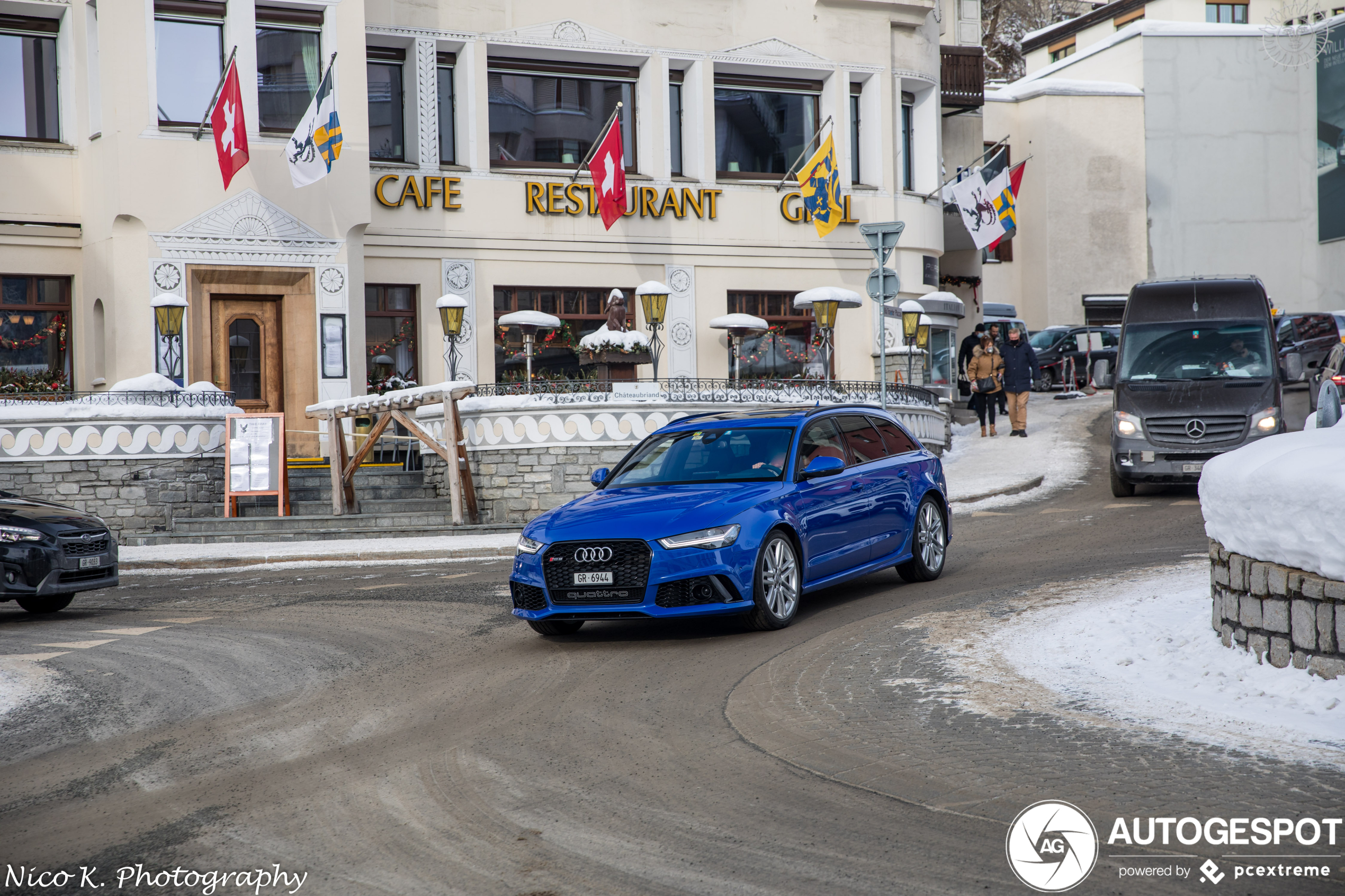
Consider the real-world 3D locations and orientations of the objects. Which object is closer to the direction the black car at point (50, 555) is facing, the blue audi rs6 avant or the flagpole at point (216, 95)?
the blue audi rs6 avant

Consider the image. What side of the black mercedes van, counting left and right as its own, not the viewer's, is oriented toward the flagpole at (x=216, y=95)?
right

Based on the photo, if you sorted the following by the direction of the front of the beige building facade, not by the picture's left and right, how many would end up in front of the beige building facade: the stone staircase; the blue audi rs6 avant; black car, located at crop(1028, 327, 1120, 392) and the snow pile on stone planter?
3

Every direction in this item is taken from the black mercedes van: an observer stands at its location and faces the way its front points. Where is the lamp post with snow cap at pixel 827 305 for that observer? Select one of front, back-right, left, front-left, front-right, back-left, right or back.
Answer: back-right

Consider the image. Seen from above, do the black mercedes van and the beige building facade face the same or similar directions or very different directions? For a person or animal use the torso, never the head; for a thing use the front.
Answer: same or similar directions

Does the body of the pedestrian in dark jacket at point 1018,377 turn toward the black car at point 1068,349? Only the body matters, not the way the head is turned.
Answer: no

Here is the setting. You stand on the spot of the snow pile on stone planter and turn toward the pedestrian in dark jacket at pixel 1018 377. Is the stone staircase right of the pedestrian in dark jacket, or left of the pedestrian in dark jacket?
left

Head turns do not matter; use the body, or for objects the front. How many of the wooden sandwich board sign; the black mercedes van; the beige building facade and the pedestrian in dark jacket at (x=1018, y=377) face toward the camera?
4

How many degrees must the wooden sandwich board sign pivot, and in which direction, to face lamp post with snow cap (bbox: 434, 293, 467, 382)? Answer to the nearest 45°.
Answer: approximately 135° to its left

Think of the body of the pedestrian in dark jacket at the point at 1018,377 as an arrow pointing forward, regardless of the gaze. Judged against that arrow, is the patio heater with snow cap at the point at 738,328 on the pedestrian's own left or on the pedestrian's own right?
on the pedestrian's own right

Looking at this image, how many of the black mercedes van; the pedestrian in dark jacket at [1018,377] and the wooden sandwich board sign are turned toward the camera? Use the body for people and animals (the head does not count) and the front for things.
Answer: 3

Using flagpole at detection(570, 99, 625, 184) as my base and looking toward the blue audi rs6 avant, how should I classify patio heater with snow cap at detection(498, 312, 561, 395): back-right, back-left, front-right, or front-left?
front-right

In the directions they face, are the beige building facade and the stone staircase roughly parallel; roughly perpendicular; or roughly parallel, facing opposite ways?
roughly parallel

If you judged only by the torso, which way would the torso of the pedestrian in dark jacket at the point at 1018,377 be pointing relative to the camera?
toward the camera

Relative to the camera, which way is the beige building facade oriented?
toward the camera

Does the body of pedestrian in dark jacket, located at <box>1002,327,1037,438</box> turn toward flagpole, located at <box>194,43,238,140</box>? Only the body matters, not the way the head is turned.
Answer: no

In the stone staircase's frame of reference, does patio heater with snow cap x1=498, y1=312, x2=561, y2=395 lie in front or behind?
behind

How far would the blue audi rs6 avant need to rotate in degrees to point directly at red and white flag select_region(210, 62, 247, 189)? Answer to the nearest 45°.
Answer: approximately 90° to its right
